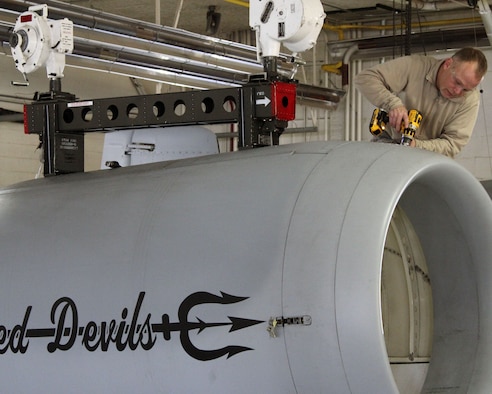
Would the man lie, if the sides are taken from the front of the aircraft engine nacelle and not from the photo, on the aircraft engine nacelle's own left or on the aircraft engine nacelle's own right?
on the aircraft engine nacelle's own left

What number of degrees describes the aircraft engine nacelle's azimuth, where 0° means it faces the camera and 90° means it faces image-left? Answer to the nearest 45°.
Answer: approximately 315°

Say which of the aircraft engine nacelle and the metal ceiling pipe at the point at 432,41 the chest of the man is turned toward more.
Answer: the aircraft engine nacelle

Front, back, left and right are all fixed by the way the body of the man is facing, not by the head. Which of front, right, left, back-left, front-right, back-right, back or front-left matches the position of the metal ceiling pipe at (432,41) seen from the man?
back

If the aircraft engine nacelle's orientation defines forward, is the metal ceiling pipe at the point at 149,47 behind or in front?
behind

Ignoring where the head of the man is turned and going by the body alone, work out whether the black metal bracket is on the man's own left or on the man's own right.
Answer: on the man's own right

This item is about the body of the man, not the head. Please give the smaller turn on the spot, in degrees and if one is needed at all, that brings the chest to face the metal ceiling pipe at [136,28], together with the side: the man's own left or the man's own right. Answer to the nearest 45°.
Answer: approximately 135° to the man's own right
